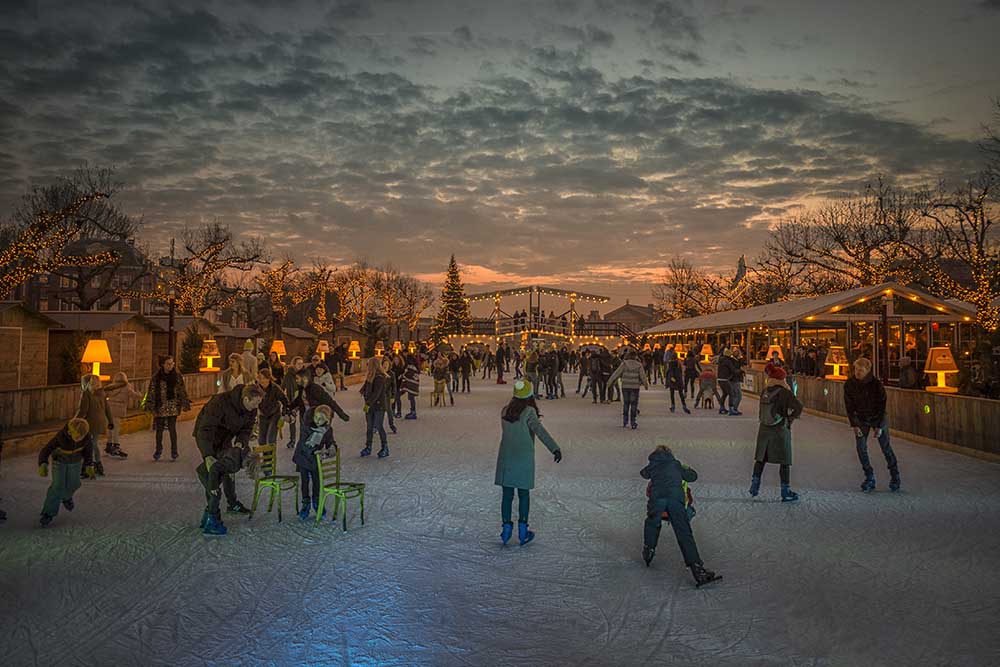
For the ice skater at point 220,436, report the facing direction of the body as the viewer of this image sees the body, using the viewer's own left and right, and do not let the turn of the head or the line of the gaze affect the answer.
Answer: facing the viewer and to the right of the viewer

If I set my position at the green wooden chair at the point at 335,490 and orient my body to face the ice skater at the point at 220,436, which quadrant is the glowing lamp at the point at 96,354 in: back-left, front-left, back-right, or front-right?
front-right

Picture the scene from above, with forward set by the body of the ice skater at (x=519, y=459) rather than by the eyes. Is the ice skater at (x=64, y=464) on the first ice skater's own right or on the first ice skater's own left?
on the first ice skater's own left

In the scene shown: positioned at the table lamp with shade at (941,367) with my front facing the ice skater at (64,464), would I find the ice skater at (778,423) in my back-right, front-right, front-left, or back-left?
front-left

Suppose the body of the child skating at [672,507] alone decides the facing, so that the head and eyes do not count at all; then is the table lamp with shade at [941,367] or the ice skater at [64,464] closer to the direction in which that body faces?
the table lamp with shade

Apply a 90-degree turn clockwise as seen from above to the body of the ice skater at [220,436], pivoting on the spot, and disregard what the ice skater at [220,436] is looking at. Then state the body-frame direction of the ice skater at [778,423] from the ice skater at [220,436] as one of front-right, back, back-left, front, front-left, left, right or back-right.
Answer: back-left

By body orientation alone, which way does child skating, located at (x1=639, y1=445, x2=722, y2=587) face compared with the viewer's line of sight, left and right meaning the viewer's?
facing away from the viewer

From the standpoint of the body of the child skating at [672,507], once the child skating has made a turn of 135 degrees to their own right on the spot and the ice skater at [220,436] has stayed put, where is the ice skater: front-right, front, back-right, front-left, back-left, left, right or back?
back-right

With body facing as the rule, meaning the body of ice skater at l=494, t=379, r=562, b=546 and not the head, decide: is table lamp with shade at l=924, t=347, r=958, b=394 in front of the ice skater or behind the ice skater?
in front

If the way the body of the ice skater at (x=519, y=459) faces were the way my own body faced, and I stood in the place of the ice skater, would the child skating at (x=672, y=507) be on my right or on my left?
on my right

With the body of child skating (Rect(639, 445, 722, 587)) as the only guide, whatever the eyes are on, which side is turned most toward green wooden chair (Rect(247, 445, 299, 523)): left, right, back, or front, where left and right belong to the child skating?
left
